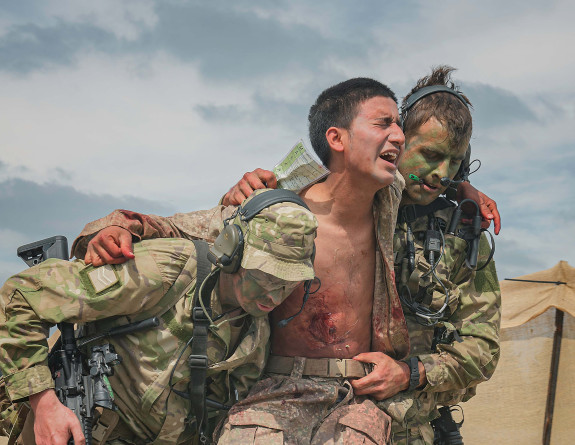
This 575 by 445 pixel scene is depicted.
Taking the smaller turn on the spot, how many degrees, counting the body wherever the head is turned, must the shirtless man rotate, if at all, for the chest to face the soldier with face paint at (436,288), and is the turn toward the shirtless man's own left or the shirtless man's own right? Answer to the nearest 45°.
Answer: approximately 90° to the shirtless man's own left

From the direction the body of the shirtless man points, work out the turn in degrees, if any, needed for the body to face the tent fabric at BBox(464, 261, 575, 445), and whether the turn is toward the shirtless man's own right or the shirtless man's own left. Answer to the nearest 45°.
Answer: approximately 90° to the shirtless man's own left

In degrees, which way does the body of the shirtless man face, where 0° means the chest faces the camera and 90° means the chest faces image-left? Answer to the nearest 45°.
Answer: approximately 315°
